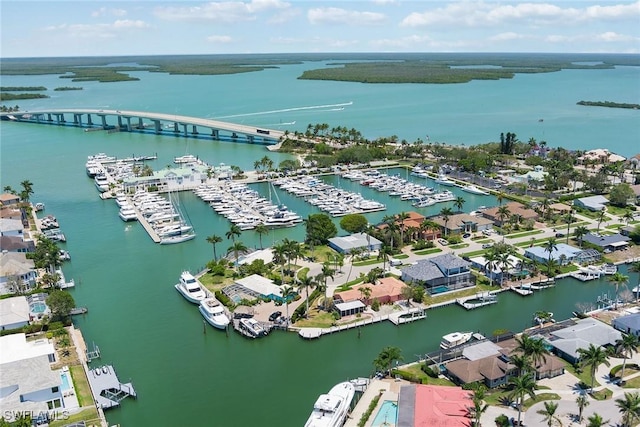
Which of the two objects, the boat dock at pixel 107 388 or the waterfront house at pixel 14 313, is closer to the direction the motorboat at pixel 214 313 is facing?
the boat dock

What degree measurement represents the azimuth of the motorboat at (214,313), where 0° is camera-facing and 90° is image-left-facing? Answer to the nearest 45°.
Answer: approximately 315°

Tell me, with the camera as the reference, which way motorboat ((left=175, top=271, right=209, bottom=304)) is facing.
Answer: facing the viewer and to the right of the viewer

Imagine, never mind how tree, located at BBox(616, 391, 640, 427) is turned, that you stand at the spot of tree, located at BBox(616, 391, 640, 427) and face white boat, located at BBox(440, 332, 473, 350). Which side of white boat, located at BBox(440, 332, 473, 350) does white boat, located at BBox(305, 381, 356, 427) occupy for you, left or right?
left

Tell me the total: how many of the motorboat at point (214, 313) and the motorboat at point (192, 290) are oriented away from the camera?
0
